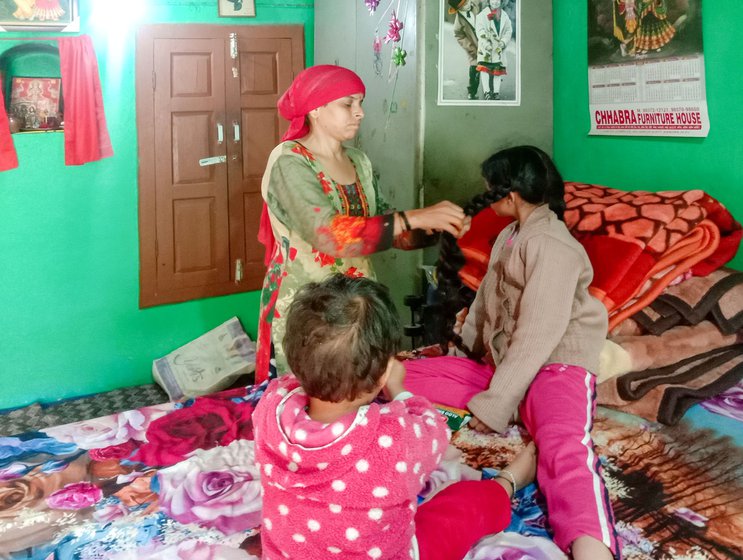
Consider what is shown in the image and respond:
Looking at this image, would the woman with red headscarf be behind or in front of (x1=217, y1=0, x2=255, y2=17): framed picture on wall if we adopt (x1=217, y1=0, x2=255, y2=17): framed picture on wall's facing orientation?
in front

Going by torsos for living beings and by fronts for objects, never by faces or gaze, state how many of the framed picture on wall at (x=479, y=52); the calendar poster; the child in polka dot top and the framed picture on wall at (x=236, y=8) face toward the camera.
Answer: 3

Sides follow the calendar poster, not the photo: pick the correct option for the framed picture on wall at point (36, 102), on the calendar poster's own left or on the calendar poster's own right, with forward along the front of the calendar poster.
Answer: on the calendar poster's own right

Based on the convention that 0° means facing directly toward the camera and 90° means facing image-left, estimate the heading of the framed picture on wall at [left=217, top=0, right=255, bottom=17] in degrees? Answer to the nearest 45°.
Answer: approximately 0°

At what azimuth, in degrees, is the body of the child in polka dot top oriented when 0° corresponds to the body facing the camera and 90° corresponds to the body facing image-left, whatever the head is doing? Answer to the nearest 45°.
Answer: approximately 225°

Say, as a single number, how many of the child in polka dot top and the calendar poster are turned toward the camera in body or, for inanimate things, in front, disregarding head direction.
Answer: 1

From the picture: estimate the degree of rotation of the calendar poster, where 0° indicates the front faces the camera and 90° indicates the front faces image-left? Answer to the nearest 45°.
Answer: approximately 0°
